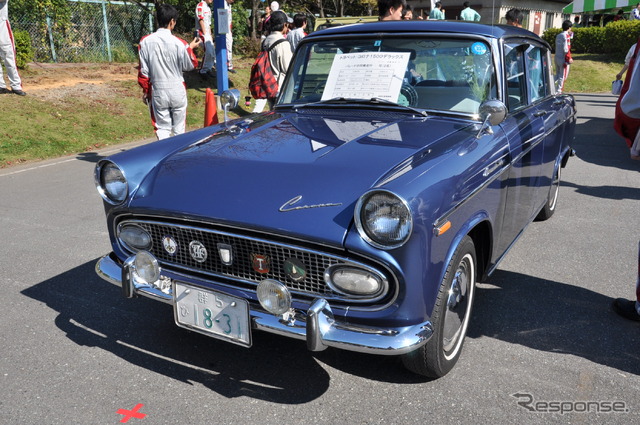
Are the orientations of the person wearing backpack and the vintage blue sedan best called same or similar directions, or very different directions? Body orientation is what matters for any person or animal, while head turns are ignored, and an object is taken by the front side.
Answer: very different directions

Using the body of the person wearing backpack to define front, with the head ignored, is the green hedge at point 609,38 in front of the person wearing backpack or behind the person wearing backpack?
in front

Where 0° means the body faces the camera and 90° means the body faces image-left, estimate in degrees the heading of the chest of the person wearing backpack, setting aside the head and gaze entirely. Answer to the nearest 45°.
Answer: approximately 225°

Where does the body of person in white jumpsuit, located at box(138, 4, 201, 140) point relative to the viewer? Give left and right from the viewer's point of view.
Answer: facing away from the viewer

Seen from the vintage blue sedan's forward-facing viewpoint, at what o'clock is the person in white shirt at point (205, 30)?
The person in white shirt is roughly at 4 o'clock from the vintage blue sedan.

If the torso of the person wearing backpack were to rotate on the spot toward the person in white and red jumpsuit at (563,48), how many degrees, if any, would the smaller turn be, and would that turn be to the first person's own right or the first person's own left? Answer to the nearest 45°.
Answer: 0° — they already face them

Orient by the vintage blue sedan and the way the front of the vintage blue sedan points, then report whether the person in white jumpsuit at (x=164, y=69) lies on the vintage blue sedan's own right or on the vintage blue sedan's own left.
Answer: on the vintage blue sedan's own right

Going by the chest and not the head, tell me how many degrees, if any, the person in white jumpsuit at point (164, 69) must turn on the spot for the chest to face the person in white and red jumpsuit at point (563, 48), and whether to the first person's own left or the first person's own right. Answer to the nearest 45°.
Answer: approximately 45° to the first person's own right

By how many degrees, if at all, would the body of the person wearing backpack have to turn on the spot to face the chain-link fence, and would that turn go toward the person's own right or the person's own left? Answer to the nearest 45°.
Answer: approximately 90° to the person's own left
